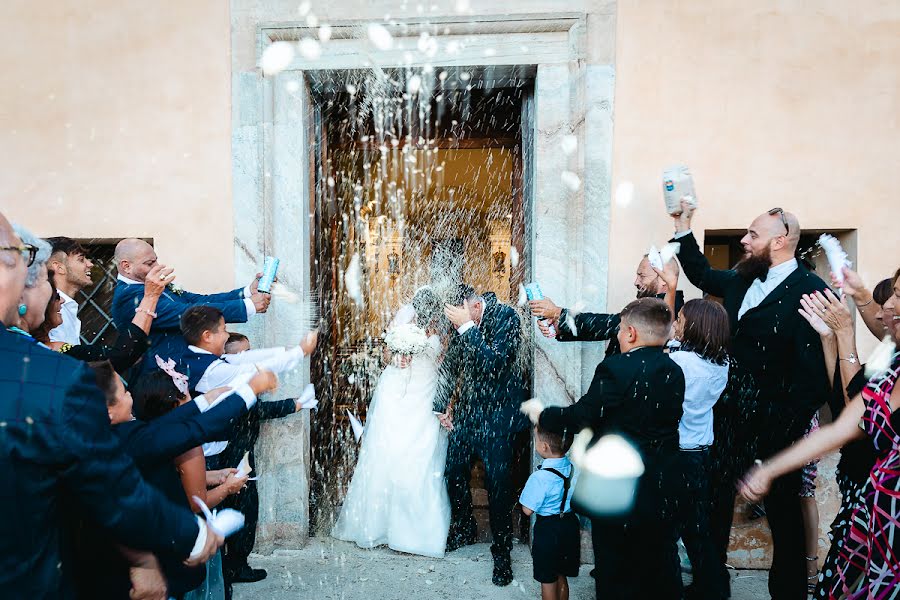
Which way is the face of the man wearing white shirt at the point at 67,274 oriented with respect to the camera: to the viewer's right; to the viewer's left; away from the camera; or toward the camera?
to the viewer's right

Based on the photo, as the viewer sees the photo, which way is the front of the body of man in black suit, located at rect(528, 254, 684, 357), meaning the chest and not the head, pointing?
to the viewer's left

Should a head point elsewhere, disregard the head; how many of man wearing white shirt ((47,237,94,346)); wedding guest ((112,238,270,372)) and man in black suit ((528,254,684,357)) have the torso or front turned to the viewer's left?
1

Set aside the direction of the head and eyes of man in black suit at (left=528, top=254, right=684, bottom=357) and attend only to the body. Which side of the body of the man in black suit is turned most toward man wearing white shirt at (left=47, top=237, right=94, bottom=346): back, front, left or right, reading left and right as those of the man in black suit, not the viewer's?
front

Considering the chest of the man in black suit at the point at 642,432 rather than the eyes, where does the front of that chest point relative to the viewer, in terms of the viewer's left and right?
facing away from the viewer and to the left of the viewer

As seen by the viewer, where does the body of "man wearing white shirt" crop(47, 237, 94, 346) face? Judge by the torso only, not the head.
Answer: to the viewer's right

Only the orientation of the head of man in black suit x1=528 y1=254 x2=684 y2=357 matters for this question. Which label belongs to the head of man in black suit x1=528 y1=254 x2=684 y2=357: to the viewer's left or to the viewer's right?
to the viewer's left

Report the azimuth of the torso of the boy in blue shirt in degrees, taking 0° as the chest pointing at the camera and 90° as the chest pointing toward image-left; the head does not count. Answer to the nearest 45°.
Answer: approximately 135°

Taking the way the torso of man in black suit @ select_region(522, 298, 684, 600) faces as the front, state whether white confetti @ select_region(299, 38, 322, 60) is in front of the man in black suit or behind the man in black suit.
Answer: in front

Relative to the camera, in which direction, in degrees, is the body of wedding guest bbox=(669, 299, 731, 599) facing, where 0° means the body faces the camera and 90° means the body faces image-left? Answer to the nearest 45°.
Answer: approximately 135°

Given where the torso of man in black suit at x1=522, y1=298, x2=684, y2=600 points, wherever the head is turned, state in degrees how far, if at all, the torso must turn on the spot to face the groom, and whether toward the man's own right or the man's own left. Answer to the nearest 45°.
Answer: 0° — they already face them

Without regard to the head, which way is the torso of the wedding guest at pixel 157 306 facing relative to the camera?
to the viewer's right

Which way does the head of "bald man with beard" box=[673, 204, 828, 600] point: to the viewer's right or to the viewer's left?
to the viewer's left
